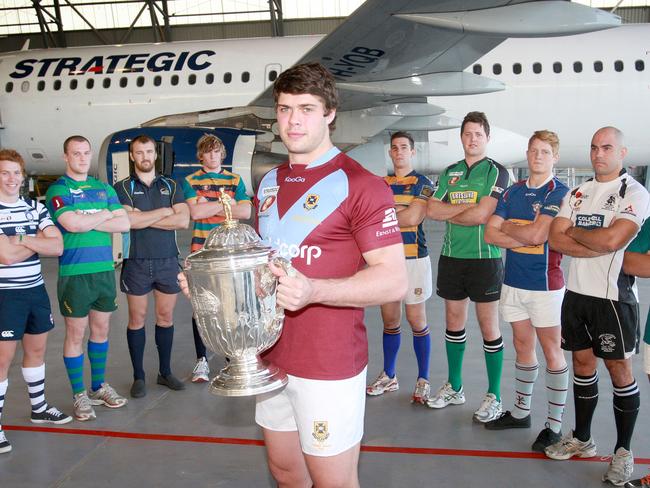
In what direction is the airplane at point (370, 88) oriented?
to the viewer's left

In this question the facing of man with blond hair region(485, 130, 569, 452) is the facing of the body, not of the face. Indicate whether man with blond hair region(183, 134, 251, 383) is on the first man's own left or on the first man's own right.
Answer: on the first man's own right

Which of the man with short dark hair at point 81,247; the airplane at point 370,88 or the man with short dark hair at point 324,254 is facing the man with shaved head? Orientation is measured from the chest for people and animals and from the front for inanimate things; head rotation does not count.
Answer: the man with short dark hair at point 81,247

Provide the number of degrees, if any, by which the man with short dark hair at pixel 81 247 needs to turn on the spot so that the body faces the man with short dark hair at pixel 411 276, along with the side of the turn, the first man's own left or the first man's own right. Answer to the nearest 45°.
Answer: approximately 45° to the first man's own left

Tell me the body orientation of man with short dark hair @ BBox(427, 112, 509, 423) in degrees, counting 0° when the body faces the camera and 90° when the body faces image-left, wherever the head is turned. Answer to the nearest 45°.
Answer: approximately 45°

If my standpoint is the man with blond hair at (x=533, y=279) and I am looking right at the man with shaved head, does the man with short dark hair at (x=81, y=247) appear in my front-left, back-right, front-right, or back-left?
back-right

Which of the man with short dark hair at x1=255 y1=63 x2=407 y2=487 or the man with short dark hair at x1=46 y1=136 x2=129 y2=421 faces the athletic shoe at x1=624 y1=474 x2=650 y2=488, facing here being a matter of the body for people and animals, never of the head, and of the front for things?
the man with short dark hair at x1=46 y1=136 x2=129 y2=421

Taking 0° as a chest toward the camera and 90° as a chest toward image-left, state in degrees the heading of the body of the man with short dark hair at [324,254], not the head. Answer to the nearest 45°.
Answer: approximately 45°

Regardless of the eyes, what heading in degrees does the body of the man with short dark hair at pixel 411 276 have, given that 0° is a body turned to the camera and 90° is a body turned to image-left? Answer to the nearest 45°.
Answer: approximately 45°

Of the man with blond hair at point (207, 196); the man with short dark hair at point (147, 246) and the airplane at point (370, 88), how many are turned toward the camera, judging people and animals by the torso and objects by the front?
2

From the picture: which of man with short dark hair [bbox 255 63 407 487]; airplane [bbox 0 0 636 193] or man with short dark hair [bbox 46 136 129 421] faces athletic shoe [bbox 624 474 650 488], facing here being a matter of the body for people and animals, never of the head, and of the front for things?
man with short dark hair [bbox 46 136 129 421]
